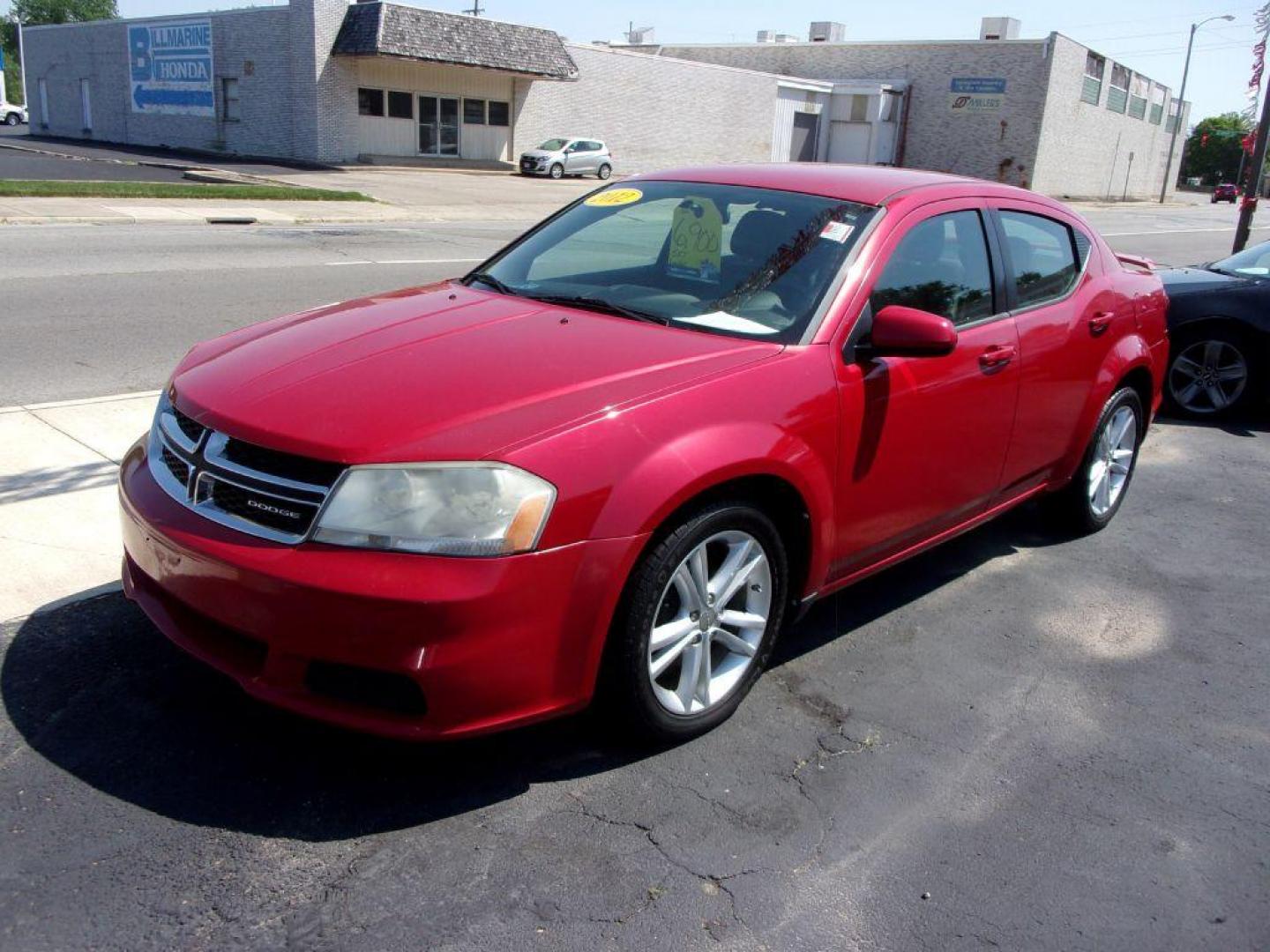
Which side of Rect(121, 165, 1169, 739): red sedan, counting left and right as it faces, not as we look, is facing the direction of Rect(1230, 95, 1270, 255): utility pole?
back

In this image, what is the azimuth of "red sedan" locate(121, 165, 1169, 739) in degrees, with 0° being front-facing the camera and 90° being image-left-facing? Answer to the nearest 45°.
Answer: approximately 45°

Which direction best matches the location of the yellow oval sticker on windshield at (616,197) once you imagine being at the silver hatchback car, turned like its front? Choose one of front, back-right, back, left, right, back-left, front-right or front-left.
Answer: front-left

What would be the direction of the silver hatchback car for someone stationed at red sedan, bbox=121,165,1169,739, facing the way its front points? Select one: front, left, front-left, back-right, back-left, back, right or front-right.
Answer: back-right

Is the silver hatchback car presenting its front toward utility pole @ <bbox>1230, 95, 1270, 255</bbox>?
no

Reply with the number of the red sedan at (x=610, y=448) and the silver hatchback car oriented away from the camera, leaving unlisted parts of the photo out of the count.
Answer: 0

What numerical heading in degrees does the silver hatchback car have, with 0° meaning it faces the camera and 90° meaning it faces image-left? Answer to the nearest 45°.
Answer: approximately 45°

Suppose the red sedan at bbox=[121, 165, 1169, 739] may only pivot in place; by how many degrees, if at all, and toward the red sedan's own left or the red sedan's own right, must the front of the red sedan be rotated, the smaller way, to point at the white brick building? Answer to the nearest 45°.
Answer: approximately 135° to the red sedan's own right

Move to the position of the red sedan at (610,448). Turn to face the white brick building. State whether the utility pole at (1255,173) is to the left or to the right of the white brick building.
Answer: right

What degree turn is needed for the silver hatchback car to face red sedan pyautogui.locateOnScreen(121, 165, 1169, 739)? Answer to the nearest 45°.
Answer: approximately 45° to its left

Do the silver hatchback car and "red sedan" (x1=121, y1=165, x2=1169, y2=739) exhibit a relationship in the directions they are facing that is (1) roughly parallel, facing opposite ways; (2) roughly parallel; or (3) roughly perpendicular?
roughly parallel
